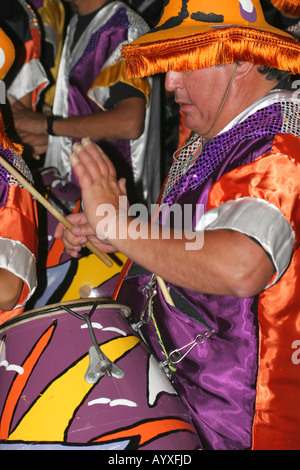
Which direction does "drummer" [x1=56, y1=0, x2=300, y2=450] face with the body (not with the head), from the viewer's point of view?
to the viewer's left

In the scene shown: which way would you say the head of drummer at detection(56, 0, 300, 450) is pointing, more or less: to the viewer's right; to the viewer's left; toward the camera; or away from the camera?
to the viewer's left

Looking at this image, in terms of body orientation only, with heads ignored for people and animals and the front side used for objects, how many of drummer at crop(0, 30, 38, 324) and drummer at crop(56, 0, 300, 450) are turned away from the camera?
0
